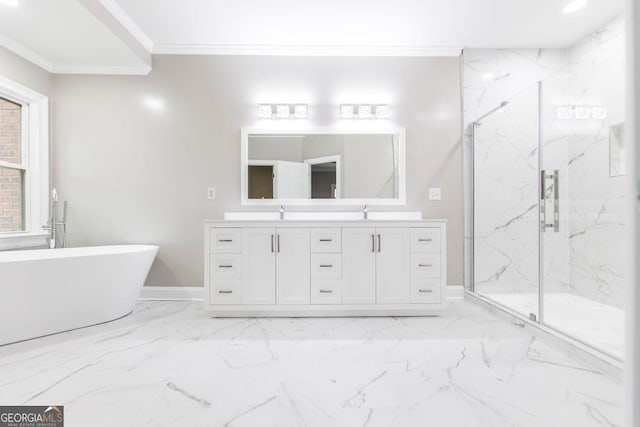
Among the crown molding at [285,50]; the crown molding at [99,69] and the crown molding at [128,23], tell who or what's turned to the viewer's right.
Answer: the crown molding at [128,23]

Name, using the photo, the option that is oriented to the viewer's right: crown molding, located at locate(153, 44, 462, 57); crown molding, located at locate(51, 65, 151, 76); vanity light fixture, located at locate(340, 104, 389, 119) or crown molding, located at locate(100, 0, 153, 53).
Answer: crown molding, located at locate(100, 0, 153, 53)

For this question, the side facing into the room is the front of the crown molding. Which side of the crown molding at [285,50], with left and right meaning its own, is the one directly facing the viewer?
front

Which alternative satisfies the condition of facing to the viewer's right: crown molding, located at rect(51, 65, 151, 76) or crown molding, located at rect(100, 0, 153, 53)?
crown molding, located at rect(100, 0, 153, 53)

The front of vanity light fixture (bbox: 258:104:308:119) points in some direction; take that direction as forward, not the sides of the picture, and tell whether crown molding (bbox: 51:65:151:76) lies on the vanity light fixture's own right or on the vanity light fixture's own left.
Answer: on the vanity light fixture's own right

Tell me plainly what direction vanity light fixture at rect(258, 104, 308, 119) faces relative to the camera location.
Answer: facing the viewer

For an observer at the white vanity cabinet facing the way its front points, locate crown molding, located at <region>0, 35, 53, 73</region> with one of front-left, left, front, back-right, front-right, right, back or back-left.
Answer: right

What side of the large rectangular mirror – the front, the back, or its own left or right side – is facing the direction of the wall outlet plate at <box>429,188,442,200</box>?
left

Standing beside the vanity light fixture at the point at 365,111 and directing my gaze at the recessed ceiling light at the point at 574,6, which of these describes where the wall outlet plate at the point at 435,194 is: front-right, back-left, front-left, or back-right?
front-left

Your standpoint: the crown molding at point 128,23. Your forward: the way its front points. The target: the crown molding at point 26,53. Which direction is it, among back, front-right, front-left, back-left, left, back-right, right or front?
back-left

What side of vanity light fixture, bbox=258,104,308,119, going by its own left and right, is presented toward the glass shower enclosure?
left

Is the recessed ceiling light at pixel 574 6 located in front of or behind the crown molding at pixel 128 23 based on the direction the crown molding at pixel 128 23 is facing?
in front

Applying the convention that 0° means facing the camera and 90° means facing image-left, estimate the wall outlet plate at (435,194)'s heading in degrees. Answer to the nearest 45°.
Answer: approximately 0°
